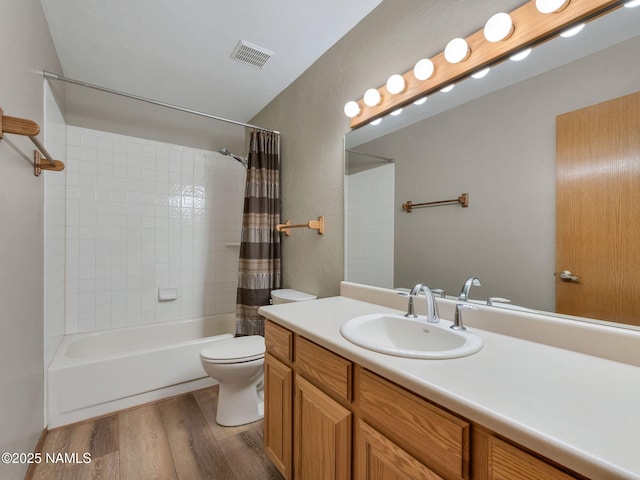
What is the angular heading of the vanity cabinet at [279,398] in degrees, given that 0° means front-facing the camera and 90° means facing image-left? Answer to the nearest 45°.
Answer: approximately 45°

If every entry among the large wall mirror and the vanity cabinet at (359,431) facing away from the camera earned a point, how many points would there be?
0

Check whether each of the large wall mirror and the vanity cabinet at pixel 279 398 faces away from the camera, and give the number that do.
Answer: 0

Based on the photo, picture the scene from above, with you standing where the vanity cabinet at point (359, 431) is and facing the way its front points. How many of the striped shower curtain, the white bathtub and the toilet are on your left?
0

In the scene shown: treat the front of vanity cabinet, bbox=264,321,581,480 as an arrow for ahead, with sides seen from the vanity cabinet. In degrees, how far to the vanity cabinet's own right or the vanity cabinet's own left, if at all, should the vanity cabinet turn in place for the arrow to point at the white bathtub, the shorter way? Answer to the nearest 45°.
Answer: approximately 45° to the vanity cabinet's own right

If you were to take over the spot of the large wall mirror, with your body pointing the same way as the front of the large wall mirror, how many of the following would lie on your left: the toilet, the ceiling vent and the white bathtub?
0

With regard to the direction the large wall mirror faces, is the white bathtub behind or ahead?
ahead

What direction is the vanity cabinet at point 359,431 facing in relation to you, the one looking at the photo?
facing the viewer and to the left of the viewer

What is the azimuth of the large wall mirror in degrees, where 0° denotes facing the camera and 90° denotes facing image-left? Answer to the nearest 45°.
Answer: approximately 45°
